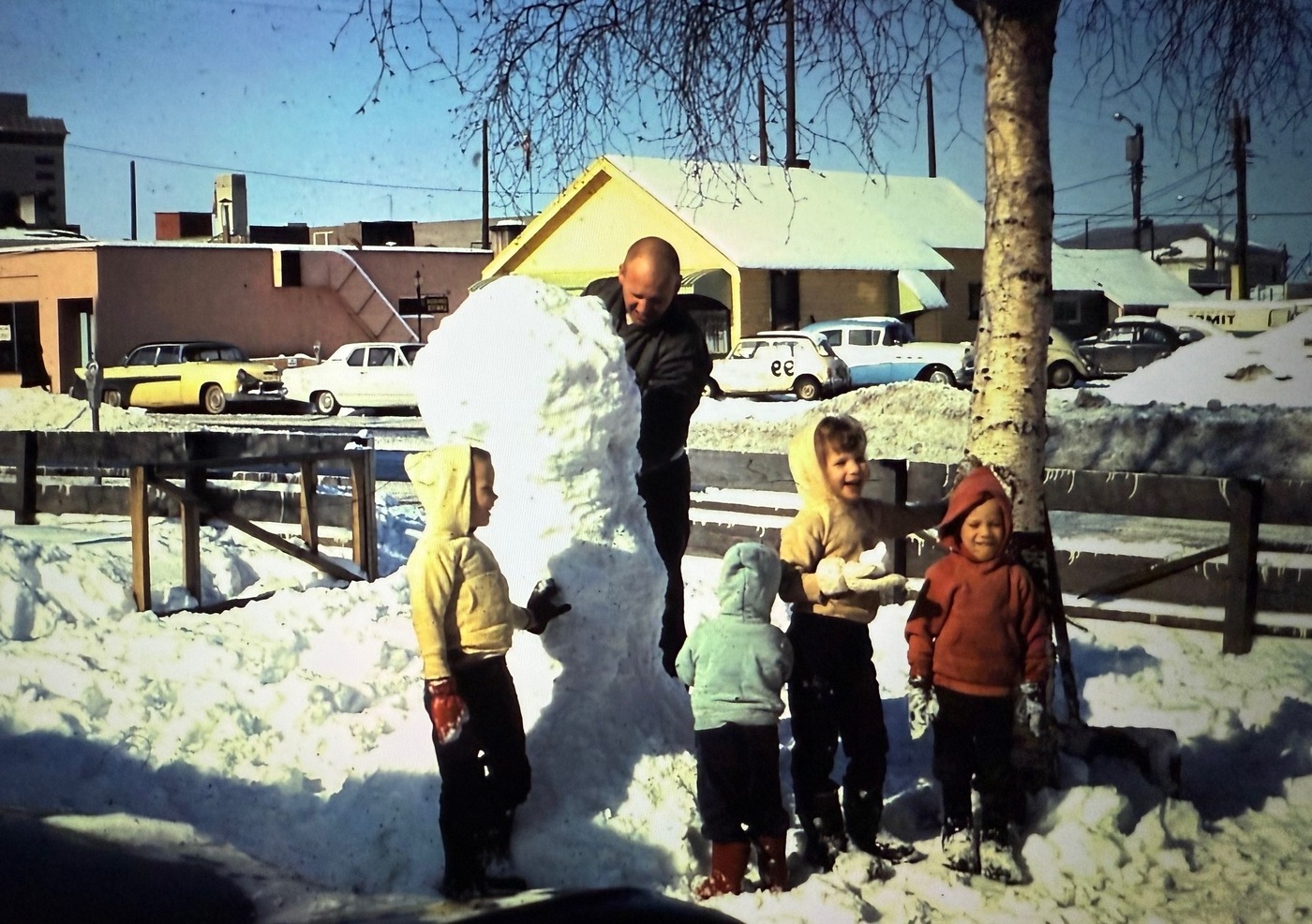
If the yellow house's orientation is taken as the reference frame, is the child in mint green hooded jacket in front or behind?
in front

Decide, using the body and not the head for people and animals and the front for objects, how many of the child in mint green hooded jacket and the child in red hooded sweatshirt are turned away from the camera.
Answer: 1

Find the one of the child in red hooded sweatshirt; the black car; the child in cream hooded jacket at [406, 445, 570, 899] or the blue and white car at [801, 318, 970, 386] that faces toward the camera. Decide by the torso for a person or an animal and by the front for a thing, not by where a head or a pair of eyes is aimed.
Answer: the child in red hooded sweatshirt

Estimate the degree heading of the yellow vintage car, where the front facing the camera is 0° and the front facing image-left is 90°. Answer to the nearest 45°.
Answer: approximately 315°

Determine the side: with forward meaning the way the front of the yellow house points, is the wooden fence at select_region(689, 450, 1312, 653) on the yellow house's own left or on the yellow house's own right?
on the yellow house's own left

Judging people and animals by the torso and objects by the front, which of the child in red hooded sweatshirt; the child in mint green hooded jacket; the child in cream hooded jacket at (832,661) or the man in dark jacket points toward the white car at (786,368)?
the child in mint green hooded jacket

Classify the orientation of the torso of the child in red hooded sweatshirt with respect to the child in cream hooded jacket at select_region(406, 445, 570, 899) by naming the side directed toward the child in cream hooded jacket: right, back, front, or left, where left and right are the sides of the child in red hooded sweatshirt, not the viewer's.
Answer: right

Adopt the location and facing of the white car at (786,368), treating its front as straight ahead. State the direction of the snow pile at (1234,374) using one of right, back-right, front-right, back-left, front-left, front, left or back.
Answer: back

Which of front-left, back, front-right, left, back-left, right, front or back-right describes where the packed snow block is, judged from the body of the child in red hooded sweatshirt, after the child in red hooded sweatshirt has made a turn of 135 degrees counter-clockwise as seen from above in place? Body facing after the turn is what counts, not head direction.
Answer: back-left

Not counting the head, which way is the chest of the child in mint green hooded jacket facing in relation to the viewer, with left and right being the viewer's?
facing away from the viewer

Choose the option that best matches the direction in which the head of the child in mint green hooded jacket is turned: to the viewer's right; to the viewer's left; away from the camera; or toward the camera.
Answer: away from the camera

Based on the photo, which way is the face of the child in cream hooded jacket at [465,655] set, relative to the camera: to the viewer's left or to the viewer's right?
to the viewer's right

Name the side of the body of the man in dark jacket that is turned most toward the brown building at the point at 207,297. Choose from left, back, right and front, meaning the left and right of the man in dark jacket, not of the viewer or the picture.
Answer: right

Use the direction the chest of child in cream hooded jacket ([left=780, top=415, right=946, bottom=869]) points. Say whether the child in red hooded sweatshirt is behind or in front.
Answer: in front

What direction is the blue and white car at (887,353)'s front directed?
to the viewer's right

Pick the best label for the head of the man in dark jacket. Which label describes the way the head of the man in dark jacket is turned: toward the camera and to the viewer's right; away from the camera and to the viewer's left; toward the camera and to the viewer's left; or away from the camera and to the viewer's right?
toward the camera and to the viewer's left

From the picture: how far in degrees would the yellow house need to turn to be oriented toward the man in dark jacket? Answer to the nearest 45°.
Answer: approximately 45° to its left

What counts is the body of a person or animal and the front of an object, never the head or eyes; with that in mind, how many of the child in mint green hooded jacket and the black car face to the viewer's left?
1

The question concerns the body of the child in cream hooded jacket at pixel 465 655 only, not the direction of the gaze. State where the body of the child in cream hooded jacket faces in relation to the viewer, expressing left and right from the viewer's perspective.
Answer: facing to the right of the viewer

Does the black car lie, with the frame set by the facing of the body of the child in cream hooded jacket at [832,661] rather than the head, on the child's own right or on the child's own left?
on the child's own left

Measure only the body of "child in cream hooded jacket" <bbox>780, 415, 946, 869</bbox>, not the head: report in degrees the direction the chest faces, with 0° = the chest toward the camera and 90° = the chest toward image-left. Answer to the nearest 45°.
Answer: approximately 315°
